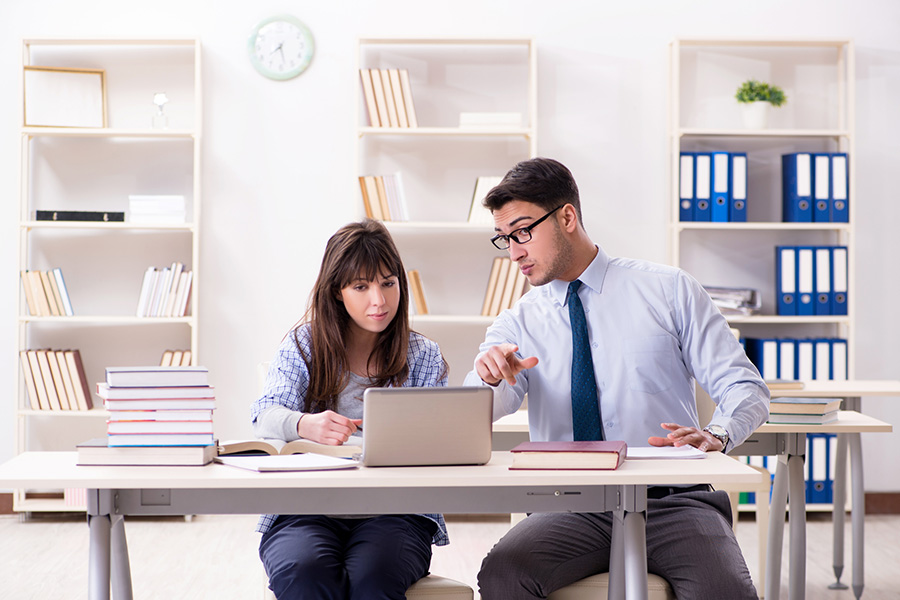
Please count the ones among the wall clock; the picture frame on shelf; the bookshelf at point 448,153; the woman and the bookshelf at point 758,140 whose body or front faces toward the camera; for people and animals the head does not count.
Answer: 5

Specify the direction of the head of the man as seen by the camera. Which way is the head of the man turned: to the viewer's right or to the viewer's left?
to the viewer's left

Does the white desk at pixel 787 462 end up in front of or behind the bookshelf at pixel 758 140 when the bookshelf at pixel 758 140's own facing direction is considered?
in front

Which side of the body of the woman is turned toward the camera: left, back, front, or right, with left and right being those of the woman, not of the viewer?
front

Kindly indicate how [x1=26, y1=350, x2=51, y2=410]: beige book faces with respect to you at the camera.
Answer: facing the viewer

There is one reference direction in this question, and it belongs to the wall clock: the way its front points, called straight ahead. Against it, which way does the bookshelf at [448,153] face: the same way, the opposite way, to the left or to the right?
the same way

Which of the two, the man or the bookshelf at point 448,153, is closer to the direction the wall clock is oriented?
the man

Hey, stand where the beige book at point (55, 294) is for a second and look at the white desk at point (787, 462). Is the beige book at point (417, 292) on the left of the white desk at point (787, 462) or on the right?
left

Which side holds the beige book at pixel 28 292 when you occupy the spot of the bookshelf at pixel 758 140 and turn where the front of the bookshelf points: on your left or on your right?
on your right

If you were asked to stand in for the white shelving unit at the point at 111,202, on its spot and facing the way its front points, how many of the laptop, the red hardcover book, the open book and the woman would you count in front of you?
4

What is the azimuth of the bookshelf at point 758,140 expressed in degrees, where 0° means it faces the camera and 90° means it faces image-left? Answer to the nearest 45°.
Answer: approximately 0°

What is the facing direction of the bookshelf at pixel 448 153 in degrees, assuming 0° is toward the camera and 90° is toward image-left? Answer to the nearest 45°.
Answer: approximately 0°

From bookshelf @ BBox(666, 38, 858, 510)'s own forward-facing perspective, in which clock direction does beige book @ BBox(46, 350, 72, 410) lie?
The beige book is roughly at 2 o'clock from the bookshelf.

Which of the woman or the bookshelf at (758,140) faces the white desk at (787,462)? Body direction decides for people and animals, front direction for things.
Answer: the bookshelf

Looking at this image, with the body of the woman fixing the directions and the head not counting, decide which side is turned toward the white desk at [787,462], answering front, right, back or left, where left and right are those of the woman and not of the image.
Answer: left

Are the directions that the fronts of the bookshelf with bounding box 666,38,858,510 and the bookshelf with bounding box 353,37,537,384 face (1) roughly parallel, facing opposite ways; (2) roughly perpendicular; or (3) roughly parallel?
roughly parallel

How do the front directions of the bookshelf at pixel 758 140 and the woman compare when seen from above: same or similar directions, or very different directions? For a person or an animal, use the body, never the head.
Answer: same or similar directions
